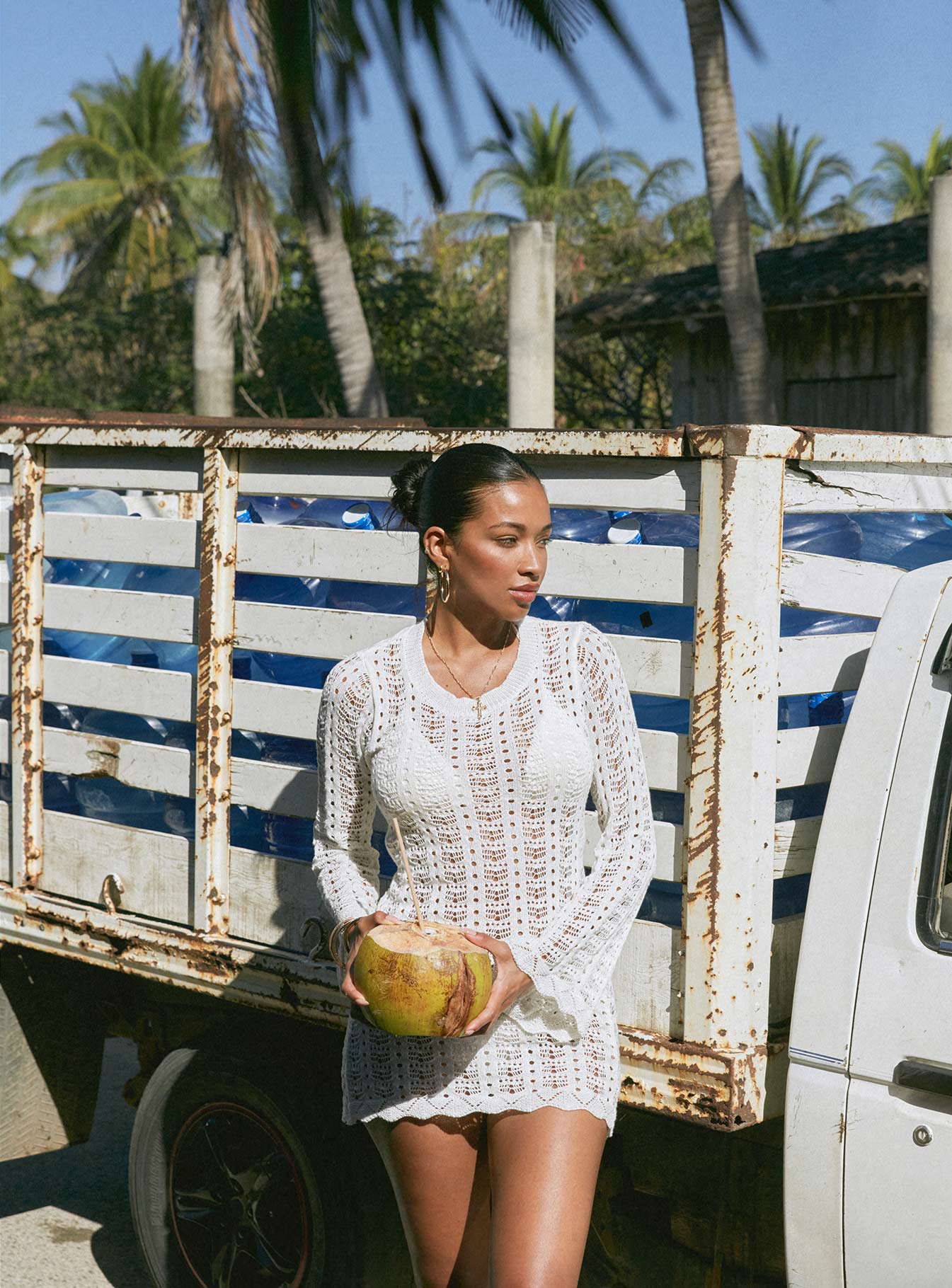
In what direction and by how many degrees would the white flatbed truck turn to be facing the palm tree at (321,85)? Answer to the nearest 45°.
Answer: approximately 135° to its left

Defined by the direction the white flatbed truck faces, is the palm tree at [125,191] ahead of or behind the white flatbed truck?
behind

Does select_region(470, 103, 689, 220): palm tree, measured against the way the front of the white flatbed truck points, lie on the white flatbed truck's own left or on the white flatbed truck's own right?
on the white flatbed truck's own left

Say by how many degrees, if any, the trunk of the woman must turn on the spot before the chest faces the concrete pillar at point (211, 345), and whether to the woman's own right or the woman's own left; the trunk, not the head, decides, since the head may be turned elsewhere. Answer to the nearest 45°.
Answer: approximately 180°

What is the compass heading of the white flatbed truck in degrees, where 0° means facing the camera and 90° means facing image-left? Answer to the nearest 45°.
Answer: approximately 315°

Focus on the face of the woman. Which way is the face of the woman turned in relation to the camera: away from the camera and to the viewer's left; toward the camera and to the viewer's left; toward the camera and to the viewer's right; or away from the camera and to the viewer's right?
toward the camera and to the viewer's right

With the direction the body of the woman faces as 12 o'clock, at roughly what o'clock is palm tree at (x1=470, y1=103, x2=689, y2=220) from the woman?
The palm tree is roughly at 6 o'clock from the woman.

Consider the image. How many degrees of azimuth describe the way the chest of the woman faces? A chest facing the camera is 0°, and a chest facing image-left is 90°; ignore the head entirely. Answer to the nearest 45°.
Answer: approximately 0°

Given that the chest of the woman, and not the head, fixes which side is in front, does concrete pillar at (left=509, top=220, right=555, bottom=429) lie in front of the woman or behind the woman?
behind

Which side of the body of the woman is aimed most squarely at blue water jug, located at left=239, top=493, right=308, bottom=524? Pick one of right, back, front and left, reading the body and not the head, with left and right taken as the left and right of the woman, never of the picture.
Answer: back
